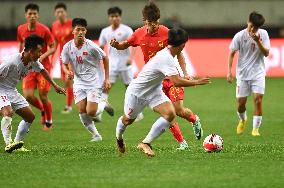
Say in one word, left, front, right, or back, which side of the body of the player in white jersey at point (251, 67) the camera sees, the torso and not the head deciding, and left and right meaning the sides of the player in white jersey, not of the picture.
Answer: front

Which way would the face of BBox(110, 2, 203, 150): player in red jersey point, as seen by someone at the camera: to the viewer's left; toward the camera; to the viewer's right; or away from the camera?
toward the camera

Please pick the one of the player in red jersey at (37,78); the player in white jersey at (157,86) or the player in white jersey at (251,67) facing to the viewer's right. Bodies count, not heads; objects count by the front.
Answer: the player in white jersey at (157,86)

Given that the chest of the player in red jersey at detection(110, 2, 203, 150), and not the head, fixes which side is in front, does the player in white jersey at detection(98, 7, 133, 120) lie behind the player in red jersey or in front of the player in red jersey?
behind

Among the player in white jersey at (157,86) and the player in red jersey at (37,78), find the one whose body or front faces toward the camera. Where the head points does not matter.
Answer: the player in red jersey

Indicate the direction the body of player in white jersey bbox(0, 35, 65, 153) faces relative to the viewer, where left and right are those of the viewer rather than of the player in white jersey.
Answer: facing the viewer and to the right of the viewer

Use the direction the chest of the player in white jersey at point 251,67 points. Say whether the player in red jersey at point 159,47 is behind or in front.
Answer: in front

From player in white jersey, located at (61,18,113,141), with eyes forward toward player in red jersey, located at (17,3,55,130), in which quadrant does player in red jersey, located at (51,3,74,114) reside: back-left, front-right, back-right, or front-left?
front-right

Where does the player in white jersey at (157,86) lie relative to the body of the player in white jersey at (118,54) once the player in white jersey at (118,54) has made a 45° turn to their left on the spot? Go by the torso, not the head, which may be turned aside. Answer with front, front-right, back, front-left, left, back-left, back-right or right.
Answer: front-right

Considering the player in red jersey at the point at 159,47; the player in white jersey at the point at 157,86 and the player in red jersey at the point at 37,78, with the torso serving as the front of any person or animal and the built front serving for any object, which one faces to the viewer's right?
the player in white jersey

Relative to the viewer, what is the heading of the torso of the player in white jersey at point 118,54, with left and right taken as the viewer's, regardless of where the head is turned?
facing the viewer

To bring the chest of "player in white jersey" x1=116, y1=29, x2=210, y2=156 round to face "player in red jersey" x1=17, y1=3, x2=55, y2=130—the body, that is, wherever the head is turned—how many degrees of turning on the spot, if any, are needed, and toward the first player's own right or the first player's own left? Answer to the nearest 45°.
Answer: approximately 135° to the first player's own left

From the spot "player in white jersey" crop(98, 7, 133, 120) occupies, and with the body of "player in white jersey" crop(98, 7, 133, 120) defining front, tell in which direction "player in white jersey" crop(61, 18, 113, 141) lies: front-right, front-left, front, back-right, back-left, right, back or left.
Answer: front
